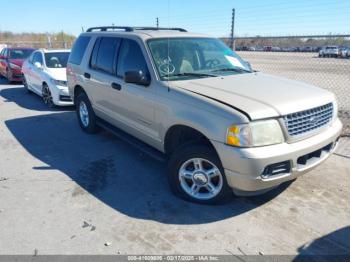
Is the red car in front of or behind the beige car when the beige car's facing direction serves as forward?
behind

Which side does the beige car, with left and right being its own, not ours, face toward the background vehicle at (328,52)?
left

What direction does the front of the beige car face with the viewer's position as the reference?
facing the viewer and to the right of the viewer

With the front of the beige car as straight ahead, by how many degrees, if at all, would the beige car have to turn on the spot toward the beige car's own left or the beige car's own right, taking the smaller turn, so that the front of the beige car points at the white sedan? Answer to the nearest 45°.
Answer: approximately 180°

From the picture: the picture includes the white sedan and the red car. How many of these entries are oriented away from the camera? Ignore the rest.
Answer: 0
